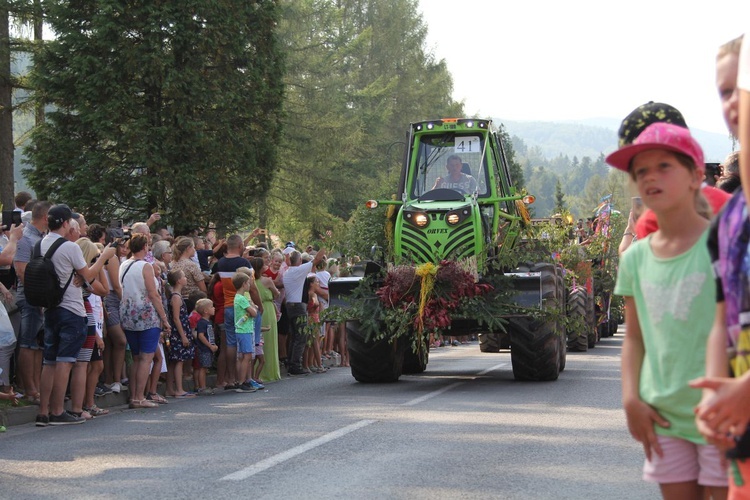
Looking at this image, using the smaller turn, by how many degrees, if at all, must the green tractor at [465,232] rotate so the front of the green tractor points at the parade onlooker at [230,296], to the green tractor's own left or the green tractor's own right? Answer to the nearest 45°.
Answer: approximately 90° to the green tractor's own right

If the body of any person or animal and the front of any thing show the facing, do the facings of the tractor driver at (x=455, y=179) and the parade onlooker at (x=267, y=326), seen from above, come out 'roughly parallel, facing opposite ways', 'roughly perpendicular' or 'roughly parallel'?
roughly perpendicular

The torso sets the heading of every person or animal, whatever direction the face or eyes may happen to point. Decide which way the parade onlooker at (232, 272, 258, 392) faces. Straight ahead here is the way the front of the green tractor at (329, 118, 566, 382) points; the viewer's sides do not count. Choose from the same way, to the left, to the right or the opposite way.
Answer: to the left

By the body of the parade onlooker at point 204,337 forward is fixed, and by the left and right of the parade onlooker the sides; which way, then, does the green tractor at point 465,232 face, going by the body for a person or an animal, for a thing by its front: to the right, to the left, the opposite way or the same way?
to the right

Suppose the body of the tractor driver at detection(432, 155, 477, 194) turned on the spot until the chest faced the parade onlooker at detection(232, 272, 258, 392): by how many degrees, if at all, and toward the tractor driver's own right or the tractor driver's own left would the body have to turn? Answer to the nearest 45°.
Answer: approximately 90° to the tractor driver's own right

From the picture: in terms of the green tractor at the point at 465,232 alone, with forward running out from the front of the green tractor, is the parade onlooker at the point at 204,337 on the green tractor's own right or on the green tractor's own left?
on the green tractor's own right

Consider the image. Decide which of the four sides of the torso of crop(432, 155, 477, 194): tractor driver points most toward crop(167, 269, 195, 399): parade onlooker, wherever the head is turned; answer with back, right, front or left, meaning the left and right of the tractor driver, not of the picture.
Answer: right

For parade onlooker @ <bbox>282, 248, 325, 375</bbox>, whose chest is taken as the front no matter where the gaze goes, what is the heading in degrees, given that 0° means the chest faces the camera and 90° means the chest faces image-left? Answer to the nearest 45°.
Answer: approximately 225°

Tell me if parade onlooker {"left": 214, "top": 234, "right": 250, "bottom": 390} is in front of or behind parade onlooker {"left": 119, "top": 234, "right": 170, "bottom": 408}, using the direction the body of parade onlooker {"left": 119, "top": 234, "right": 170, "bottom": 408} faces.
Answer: in front

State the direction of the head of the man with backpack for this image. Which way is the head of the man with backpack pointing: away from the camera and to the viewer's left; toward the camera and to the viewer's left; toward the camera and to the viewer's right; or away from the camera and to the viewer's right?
away from the camera and to the viewer's right

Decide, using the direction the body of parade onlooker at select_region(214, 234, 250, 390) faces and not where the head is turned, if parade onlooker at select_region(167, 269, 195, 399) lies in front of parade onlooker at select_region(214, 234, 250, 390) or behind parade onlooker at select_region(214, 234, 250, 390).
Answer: behind
